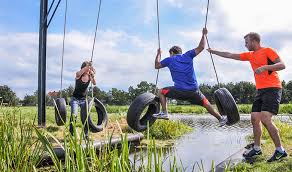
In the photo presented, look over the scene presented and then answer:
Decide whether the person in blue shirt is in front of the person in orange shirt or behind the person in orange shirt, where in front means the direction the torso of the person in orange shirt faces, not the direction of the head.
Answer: in front

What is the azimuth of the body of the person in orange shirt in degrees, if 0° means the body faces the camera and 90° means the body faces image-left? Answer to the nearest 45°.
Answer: approximately 45°

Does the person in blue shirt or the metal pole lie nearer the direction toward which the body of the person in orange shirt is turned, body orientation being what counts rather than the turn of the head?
the person in blue shirt

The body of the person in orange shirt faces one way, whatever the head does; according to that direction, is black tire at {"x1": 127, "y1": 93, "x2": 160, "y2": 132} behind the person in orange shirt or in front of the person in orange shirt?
in front

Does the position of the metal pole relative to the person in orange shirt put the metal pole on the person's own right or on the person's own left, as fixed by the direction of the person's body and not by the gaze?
on the person's own right

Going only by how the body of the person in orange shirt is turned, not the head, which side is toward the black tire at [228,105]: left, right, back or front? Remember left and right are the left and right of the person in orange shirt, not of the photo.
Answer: front
